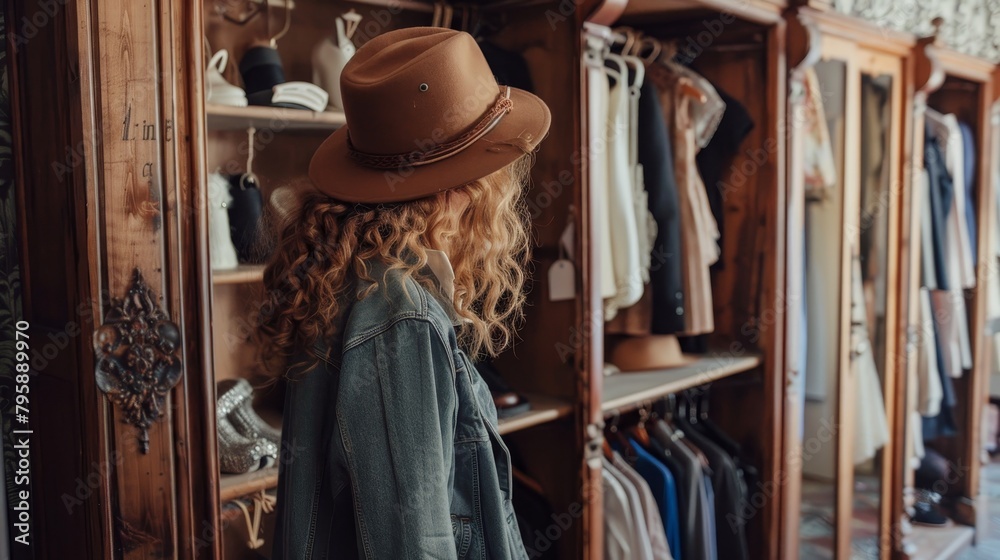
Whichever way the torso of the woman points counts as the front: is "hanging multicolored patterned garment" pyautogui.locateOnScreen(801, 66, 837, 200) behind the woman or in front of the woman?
in front
